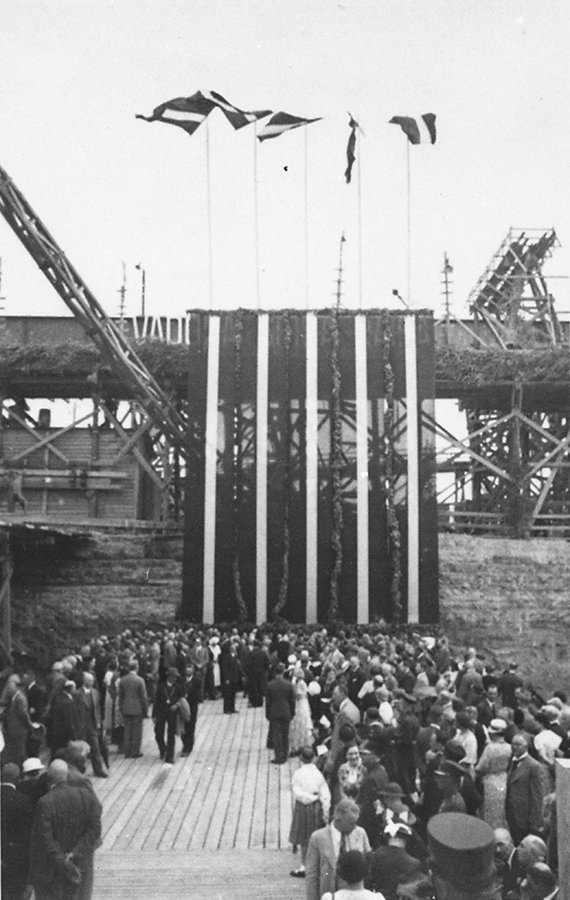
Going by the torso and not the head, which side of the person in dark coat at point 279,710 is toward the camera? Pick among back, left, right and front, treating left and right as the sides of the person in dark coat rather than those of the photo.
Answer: back

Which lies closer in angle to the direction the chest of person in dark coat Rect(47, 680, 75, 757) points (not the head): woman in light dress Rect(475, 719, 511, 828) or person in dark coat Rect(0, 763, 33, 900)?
the woman in light dress

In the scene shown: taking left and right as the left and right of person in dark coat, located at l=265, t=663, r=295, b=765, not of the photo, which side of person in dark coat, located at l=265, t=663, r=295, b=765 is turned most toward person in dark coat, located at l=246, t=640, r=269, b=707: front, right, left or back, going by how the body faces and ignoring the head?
front

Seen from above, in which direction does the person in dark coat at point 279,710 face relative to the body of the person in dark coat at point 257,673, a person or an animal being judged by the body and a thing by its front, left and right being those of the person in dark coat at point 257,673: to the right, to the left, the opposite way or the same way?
the same way

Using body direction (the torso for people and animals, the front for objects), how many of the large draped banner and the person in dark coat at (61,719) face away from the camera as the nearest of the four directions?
0

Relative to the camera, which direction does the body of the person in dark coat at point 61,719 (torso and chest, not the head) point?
to the viewer's right

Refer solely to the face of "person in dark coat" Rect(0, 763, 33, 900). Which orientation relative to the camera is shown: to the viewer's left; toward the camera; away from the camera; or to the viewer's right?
away from the camera

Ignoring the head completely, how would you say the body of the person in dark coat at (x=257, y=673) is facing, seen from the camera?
away from the camera

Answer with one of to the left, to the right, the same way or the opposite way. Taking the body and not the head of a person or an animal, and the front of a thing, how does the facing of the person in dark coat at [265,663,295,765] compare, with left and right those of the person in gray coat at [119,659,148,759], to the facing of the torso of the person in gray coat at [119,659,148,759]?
the same way

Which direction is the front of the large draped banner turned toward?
toward the camera
